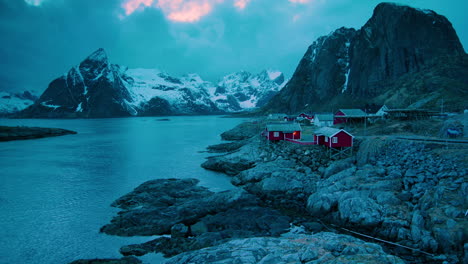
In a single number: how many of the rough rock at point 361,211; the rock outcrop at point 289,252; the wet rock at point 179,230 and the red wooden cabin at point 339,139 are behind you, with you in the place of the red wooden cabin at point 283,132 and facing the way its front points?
0

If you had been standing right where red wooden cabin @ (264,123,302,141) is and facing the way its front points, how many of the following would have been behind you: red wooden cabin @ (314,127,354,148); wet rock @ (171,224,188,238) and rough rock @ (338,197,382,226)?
0

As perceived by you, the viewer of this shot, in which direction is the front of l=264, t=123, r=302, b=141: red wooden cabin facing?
facing the viewer

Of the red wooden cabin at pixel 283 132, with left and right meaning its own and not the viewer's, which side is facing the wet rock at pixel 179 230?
front

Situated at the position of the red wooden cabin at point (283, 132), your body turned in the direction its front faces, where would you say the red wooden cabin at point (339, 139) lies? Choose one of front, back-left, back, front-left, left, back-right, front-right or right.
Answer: front-left

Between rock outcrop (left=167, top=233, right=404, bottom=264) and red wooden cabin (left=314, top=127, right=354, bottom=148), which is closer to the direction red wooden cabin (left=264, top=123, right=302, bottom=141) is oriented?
the rock outcrop

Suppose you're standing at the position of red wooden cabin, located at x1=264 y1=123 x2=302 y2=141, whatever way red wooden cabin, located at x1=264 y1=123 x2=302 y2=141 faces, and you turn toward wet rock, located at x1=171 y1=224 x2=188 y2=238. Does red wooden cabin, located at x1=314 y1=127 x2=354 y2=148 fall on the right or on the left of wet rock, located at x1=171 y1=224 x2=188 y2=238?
left

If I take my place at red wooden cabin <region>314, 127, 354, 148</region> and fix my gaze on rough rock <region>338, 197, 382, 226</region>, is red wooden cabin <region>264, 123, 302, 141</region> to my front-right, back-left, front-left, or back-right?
back-right

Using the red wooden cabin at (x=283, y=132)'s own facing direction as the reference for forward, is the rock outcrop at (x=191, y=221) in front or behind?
in front

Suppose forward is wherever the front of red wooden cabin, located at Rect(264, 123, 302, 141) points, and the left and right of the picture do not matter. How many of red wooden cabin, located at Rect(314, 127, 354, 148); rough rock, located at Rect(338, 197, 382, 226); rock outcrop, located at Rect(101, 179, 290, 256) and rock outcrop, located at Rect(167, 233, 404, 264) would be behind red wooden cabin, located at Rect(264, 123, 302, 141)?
0

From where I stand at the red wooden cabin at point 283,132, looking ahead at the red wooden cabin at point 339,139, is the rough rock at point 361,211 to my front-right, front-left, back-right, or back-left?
front-right

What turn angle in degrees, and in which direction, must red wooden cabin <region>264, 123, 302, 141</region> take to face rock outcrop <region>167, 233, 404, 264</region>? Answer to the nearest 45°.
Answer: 0° — it already faces it
